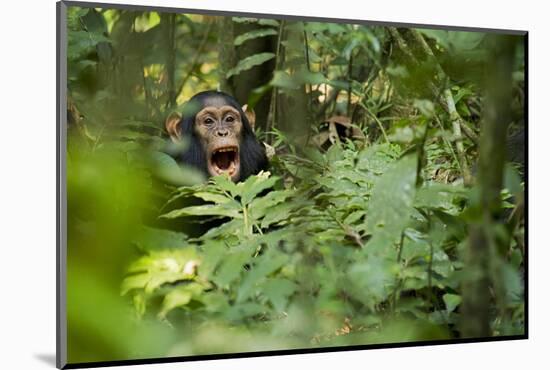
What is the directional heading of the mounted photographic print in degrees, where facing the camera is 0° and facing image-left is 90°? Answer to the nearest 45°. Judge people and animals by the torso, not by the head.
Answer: approximately 315°
